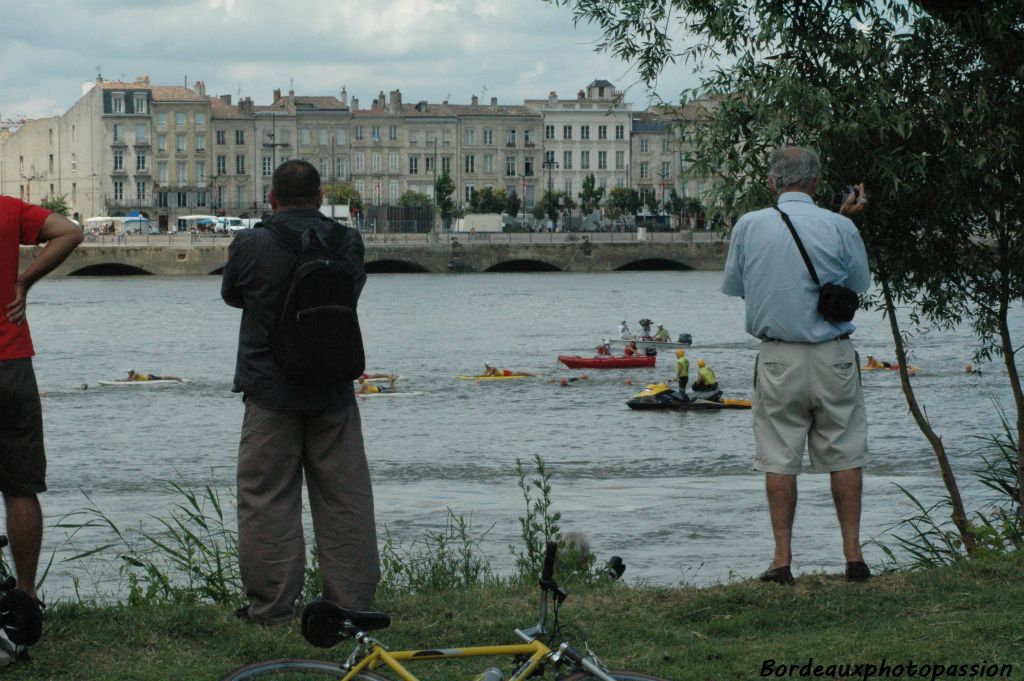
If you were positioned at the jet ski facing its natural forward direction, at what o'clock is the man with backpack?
The man with backpack is roughly at 9 o'clock from the jet ski.

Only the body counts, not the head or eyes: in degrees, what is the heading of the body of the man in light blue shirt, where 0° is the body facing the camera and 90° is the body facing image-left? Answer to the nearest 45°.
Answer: approximately 180°

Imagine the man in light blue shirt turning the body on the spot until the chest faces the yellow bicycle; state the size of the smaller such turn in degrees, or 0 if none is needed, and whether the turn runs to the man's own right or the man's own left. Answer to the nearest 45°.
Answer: approximately 180°

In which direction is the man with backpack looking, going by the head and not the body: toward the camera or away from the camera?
away from the camera

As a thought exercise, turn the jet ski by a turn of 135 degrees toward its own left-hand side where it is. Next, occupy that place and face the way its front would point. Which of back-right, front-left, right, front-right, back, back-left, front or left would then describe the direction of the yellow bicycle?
front-right

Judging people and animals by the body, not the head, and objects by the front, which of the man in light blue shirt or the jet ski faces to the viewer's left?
the jet ski

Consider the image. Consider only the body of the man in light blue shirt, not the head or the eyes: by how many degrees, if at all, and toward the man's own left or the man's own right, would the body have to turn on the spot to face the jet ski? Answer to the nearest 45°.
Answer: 0° — they already face it

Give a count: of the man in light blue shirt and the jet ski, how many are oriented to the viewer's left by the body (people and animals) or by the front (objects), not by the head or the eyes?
1

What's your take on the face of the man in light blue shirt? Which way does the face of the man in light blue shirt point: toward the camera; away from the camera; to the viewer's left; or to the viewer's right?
away from the camera

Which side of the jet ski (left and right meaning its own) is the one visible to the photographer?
left

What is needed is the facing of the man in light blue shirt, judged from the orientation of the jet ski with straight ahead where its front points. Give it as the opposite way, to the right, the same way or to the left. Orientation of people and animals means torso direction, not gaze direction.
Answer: to the right

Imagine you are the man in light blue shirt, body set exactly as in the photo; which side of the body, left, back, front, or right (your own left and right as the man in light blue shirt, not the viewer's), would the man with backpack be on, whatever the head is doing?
left

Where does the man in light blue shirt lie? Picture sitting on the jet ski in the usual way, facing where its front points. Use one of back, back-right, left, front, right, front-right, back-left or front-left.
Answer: left
